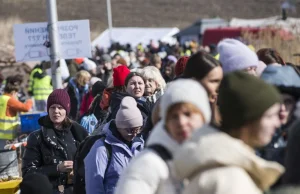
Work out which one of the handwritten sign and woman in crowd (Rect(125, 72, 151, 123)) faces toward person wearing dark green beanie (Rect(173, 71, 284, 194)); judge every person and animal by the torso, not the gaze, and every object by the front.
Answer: the woman in crowd

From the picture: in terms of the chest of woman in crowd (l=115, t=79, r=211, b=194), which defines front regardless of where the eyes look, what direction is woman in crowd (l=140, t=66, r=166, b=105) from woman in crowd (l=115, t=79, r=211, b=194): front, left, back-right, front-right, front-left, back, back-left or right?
back-left

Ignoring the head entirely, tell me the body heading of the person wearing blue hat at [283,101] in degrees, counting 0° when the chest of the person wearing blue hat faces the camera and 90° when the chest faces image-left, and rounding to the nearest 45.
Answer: approximately 45°

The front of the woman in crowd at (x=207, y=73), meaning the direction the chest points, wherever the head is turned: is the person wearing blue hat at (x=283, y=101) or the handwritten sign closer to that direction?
the person wearing blue hat

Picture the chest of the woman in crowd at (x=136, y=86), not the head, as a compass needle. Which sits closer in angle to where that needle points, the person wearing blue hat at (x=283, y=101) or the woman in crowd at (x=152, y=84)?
the person wearing blue hat

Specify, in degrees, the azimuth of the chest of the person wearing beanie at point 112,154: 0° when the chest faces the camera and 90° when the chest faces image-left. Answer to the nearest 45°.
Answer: approximately 315°
